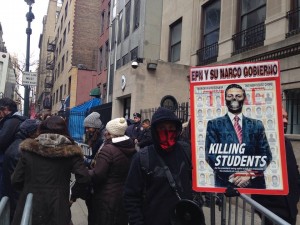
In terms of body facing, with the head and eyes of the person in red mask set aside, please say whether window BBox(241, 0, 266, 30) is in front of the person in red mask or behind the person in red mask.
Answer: behind

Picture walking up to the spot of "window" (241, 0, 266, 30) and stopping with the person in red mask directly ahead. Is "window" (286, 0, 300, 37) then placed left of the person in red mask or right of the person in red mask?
left

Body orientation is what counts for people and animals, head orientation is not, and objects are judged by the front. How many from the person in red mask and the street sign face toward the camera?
2

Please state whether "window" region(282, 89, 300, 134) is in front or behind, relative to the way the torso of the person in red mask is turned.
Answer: behind

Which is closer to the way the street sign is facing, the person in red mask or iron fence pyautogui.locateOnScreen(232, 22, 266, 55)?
the person in red mask

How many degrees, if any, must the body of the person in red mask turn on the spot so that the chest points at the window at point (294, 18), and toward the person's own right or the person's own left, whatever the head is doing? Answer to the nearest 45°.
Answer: approximately 135° to the person's own left

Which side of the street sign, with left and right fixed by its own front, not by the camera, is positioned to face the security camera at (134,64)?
left

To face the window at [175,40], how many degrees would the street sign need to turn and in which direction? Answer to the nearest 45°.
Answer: approximately 90° to its left

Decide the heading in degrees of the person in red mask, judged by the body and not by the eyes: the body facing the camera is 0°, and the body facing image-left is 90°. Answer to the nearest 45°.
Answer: approximately 0°

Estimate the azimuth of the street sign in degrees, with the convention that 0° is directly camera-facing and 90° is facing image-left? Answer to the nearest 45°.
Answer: approximately 0°

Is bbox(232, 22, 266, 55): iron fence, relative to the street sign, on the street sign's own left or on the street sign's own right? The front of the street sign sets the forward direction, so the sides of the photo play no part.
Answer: on the street sign's own left
